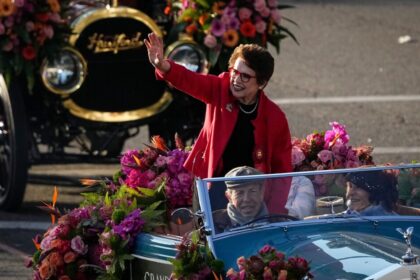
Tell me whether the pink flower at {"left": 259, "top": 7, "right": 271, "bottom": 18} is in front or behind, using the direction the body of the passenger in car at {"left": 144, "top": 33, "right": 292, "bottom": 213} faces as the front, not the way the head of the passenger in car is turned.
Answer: behind

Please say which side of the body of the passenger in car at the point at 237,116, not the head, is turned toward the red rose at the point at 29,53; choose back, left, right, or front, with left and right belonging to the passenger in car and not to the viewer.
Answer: right

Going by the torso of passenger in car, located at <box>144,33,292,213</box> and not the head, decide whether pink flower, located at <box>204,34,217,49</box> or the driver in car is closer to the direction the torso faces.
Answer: the driver in car

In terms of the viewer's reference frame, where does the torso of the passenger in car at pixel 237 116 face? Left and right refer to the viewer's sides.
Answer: facing the viewer and to the left of the viewer

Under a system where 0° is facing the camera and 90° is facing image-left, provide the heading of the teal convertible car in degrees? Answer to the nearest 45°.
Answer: approximately 315°

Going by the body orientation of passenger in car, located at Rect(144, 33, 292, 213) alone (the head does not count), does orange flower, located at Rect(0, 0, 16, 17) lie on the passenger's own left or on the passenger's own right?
on the passenger's own right

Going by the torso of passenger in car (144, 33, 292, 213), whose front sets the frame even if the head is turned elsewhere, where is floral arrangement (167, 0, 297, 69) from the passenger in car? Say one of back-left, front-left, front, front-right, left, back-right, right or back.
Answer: back-right

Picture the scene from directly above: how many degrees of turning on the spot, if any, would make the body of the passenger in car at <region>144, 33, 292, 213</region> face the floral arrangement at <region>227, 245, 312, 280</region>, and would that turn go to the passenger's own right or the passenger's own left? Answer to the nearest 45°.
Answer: approximately 45° to the passenger's own left

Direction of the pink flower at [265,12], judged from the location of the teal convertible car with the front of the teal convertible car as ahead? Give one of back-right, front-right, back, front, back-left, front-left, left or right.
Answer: back-left

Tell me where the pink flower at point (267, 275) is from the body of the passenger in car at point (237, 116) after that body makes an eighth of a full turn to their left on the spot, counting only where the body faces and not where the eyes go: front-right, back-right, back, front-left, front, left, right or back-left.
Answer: front
